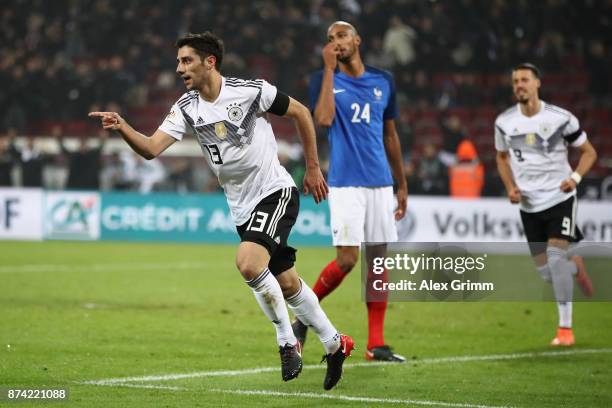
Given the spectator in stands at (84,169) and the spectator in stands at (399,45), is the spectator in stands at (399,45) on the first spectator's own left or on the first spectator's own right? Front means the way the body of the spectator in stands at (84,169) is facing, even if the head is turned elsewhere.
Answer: on the first spectator's own left

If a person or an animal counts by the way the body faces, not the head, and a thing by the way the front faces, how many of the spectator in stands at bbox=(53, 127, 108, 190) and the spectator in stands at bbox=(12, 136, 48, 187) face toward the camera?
2

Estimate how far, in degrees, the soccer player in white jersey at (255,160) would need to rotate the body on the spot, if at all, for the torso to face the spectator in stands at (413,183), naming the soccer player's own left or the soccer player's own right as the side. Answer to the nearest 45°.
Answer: approximately 135° to the soccer player's own right

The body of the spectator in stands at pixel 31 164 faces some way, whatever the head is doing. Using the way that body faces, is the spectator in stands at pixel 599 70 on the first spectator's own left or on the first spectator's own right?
on the first spectator's own left

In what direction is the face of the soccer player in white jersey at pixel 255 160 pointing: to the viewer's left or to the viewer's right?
to the viewer's left

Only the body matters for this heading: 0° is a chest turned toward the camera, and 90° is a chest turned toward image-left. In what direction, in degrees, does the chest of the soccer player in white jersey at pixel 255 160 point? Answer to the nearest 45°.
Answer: approximately 45°

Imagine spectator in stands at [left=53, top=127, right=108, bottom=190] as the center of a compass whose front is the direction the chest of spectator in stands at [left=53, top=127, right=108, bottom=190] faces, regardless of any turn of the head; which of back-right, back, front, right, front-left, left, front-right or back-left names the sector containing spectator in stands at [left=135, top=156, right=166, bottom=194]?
left

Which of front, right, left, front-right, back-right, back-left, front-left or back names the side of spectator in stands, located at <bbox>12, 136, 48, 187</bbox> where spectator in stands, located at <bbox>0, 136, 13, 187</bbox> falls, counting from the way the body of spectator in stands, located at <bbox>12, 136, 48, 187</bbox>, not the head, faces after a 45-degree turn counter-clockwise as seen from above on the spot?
back
